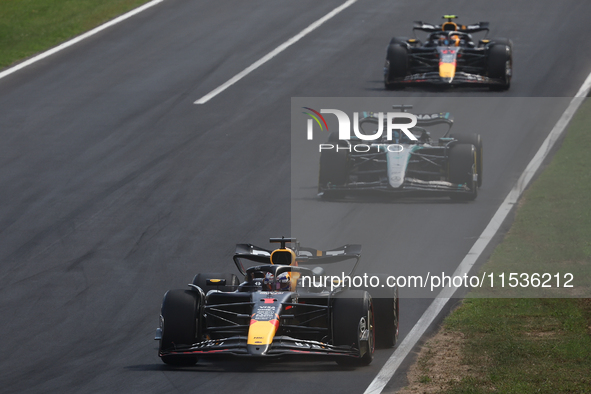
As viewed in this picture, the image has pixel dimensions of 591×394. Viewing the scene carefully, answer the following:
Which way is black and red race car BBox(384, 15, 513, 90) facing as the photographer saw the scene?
facing the viewer

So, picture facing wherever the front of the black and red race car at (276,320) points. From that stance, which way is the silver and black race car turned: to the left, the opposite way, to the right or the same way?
the same way

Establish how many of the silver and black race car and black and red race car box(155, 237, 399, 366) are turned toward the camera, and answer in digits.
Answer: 2

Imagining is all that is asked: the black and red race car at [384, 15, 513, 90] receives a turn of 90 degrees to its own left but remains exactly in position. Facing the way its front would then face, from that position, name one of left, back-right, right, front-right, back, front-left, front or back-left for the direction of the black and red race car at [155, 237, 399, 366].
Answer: right

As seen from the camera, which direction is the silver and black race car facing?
toward the camera

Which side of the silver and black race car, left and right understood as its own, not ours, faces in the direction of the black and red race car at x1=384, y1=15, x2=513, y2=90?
back

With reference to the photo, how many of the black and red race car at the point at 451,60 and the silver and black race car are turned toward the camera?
2

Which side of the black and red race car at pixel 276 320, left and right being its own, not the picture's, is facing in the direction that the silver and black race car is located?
back

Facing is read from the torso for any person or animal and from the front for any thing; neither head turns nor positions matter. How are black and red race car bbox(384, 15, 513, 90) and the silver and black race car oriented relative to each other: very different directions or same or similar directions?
same or similar directions

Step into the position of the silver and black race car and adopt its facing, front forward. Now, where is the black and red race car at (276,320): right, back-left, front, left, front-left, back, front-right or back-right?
front

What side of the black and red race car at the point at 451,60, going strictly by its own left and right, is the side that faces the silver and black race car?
front
